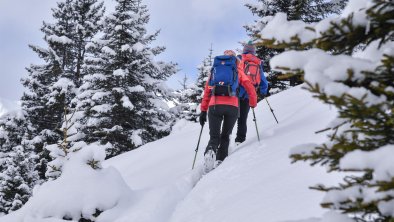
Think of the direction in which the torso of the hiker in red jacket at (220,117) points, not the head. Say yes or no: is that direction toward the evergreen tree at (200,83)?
yes

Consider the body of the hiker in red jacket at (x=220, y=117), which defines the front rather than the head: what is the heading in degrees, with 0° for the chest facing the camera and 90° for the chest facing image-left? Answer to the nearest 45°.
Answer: approximately 180°

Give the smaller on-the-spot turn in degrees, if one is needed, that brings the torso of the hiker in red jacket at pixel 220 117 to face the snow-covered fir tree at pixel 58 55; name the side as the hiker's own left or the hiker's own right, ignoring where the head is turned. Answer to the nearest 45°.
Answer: approximately 45° to the hiker's own left

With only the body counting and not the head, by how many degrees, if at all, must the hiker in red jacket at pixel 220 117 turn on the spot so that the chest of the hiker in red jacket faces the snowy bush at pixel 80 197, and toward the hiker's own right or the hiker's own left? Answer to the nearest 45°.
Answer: approximately 135° to the hiker's own left

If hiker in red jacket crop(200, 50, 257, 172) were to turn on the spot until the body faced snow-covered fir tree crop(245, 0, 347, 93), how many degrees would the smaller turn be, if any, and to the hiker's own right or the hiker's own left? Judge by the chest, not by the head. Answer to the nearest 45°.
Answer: approximately 45° to the hiker's own right

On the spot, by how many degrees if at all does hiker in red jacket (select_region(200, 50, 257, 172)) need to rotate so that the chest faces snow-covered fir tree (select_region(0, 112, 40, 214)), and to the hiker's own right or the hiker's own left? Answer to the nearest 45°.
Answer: approximately 45° to the hiker's own left
